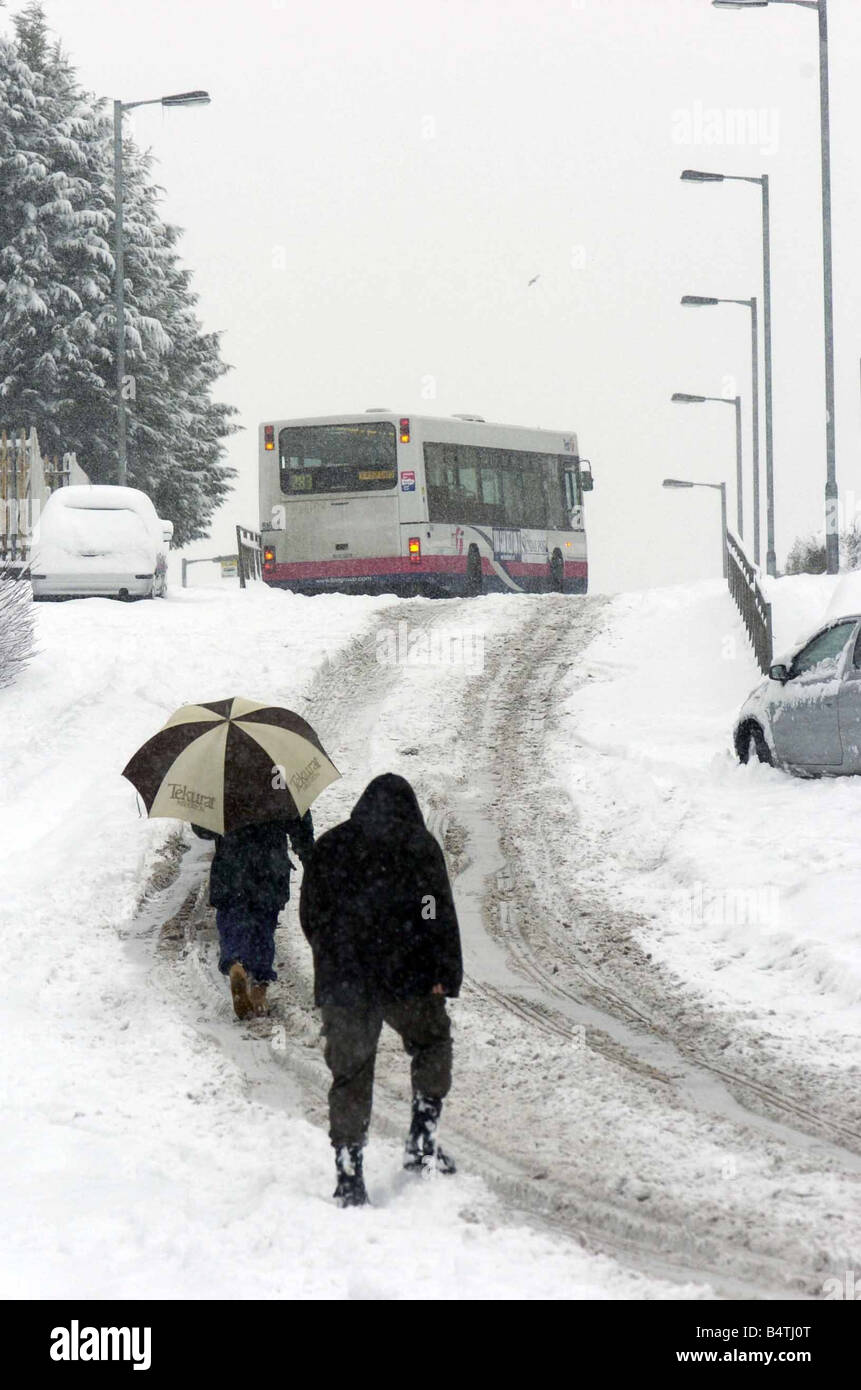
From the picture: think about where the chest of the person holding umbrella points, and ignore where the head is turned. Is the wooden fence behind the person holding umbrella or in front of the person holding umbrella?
in front

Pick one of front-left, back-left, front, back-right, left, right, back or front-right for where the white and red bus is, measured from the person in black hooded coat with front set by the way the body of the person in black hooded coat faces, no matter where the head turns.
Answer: front

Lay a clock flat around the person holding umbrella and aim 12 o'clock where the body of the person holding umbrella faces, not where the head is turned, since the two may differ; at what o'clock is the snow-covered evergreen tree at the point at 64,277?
The snow-covered evergreen tree is roughly at 12 o'clock from the person holding umbrella.

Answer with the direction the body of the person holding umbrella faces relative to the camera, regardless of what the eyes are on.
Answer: away from the camera

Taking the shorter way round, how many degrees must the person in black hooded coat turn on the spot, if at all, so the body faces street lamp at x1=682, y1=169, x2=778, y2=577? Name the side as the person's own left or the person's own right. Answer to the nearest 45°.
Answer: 0° — they already face it

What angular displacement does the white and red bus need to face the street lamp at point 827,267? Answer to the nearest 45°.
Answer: approximately 90° to its right

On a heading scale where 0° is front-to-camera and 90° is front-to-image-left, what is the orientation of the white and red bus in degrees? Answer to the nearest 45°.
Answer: approximately 225°

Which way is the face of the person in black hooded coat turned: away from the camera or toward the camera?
away from the camera

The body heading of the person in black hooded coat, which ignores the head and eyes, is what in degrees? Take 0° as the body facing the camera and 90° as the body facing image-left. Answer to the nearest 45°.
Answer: approximately 180°

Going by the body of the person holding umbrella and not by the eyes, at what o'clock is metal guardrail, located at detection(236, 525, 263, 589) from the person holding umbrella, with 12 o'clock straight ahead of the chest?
The metal guardrail is roughly at 12 o'clock from the person holding umbrella.

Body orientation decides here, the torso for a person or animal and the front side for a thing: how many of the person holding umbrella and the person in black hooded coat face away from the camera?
2
